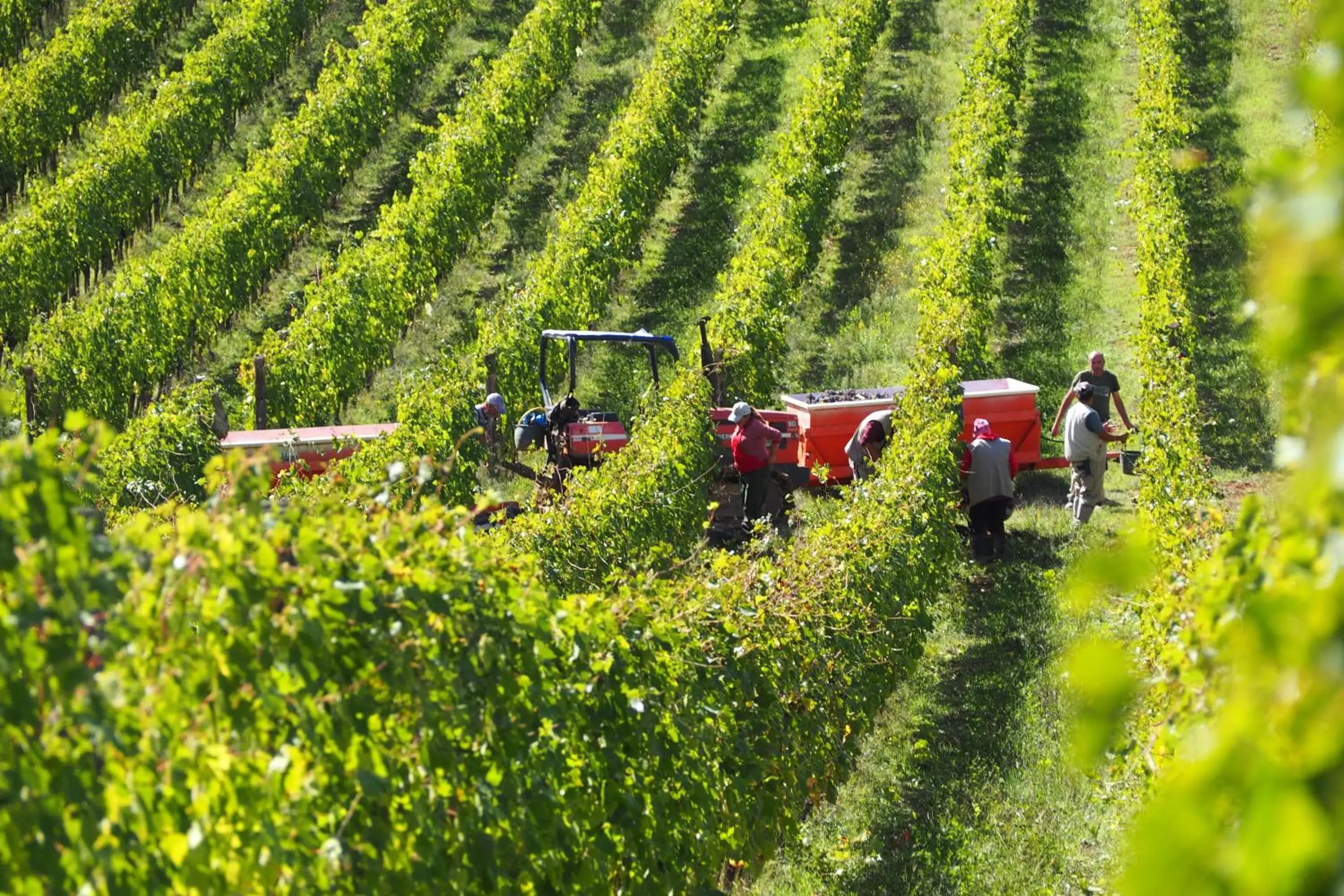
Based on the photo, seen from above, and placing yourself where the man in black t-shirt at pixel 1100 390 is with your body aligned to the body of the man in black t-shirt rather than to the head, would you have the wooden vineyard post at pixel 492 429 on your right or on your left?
on your right

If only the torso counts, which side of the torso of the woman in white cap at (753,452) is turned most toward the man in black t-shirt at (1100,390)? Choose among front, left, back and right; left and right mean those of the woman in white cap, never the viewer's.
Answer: back

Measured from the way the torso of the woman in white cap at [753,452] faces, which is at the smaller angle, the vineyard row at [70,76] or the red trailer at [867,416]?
the vineyard row

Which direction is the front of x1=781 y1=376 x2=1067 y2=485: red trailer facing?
to the viewer's right

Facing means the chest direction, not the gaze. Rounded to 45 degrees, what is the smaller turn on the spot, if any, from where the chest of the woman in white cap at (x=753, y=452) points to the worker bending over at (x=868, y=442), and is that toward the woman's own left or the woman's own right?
approximately 180°

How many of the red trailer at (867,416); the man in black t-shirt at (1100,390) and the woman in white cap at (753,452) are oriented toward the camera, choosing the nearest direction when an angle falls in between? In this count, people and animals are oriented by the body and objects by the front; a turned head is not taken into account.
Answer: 1

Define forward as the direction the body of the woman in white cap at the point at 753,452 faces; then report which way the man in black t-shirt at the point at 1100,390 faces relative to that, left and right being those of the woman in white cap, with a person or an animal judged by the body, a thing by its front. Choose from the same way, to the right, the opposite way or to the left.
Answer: to the left

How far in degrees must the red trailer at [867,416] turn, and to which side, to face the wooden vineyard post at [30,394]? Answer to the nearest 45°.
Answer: approximately 180°
